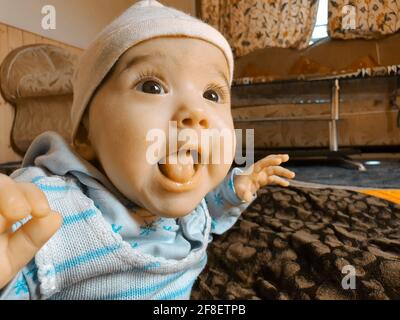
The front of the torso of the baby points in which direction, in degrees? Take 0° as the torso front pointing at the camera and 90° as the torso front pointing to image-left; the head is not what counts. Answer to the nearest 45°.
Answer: approximately 315°

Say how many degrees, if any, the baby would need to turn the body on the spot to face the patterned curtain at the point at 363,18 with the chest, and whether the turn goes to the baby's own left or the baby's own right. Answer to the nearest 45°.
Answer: approximately 90° to the baby's own left
